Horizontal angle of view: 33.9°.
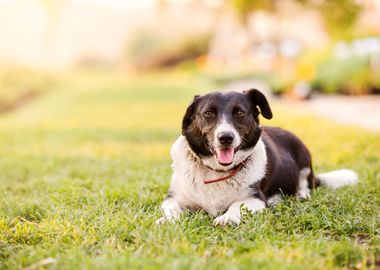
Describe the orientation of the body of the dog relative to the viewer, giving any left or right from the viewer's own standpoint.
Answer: facing the viewer and to the left of the viewer
